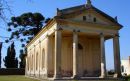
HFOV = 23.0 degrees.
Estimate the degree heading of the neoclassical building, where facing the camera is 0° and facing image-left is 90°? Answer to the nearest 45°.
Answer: approximately 315°
